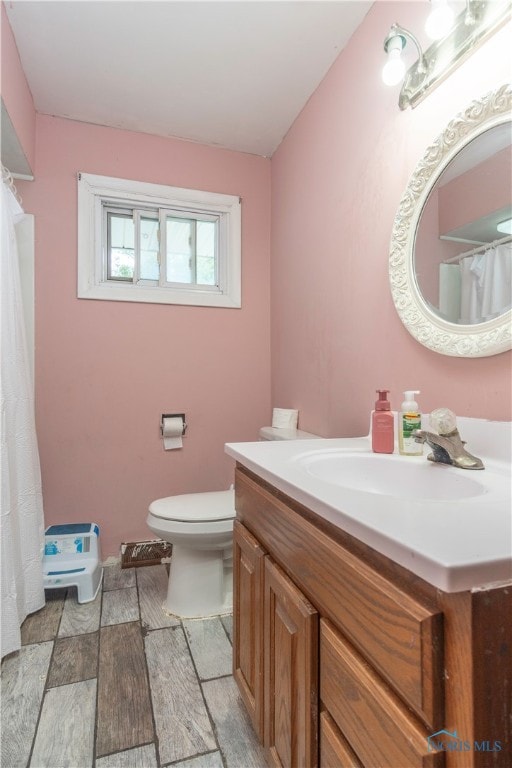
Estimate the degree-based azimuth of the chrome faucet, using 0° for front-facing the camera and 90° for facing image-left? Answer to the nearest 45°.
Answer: approximately 45°

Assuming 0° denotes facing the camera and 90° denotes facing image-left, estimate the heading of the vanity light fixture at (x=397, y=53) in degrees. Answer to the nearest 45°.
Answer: approximately 45°

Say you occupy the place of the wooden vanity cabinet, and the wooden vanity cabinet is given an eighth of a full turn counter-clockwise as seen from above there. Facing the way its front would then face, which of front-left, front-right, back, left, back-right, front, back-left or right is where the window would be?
back-right

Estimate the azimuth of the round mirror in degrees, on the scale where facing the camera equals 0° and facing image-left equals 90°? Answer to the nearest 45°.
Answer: approximately 45°

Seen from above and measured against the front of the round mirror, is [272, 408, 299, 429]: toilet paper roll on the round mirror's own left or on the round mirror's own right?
on the round mirror's own right

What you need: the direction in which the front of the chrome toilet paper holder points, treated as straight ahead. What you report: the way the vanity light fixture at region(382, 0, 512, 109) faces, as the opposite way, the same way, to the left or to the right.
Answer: to the right

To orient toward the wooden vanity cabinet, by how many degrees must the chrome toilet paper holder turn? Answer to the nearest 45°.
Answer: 0° — it already faces it

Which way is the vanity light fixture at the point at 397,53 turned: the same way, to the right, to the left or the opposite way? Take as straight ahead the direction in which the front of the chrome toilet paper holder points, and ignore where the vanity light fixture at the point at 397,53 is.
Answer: to the right

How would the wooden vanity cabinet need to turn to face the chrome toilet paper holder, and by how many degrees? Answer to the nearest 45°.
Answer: approximately 90° to its right

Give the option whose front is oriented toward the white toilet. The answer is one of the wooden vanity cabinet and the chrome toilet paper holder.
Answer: the chrome toilet paper holder

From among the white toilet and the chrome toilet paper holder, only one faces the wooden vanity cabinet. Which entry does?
the chrome toilet paper holder
